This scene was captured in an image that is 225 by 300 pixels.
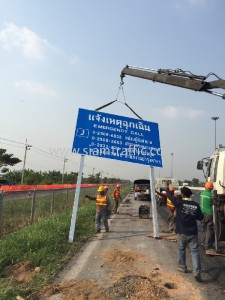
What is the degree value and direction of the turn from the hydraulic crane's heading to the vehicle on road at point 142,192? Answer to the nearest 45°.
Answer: approximately 90° to its right
